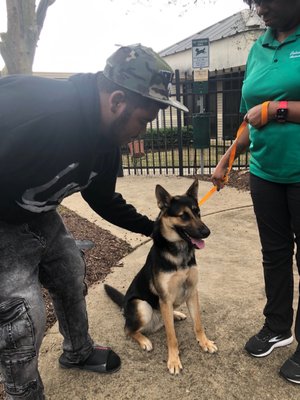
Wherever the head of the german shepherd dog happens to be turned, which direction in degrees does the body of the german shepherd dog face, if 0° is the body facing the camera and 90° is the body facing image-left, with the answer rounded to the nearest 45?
approximately 315°

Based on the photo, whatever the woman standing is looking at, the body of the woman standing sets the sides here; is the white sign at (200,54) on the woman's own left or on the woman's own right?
on the woman's own right

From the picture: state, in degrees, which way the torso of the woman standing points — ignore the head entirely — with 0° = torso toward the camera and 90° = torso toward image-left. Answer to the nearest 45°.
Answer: approximately 45°

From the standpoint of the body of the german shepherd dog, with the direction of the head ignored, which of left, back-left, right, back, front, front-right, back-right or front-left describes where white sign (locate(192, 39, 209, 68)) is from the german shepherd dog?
back-left

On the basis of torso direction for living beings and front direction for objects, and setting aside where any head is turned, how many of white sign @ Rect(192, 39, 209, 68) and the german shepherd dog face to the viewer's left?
0

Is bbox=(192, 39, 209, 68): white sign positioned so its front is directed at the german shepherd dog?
yes

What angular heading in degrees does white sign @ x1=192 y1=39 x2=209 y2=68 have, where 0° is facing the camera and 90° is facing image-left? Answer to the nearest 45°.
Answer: approximately 0°

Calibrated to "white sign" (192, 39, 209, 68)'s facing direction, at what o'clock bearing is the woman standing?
The woman standing is roughly at 12 o'clock from the white sign.

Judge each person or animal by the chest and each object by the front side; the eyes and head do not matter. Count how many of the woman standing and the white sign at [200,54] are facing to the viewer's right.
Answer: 0
